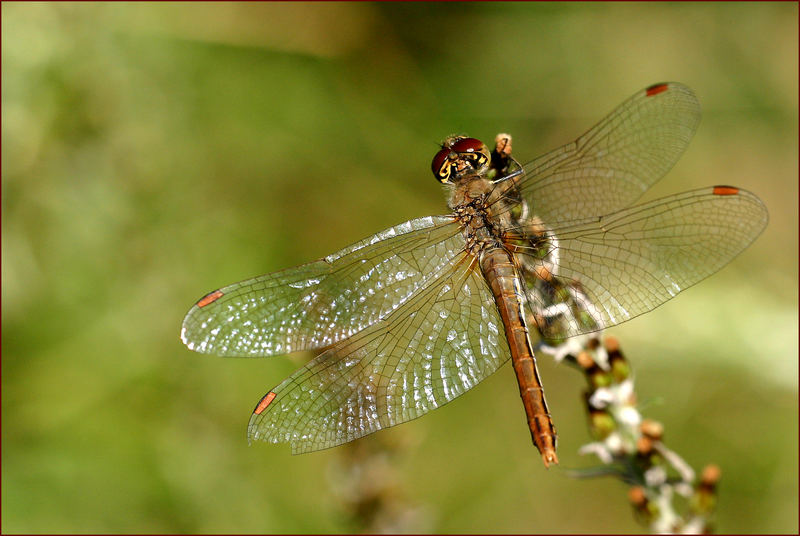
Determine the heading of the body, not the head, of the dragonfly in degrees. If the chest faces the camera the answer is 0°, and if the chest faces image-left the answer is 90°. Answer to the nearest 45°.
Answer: approximately 180°
